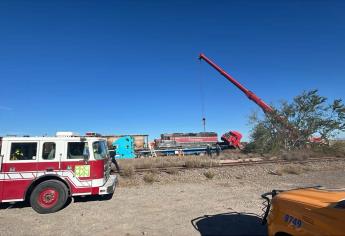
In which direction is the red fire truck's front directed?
to the viewer's right

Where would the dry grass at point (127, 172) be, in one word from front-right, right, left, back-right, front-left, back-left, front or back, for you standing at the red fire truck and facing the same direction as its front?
front-left

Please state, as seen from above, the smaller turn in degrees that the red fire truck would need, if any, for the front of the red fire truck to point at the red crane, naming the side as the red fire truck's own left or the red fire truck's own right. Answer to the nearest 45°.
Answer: approximately 45° to the red fire truck's own left

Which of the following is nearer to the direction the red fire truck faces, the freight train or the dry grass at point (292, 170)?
the dry grass

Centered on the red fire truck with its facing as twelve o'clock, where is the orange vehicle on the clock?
The orange vehicle is roughly at 2 o'clock from the red fire truck.
